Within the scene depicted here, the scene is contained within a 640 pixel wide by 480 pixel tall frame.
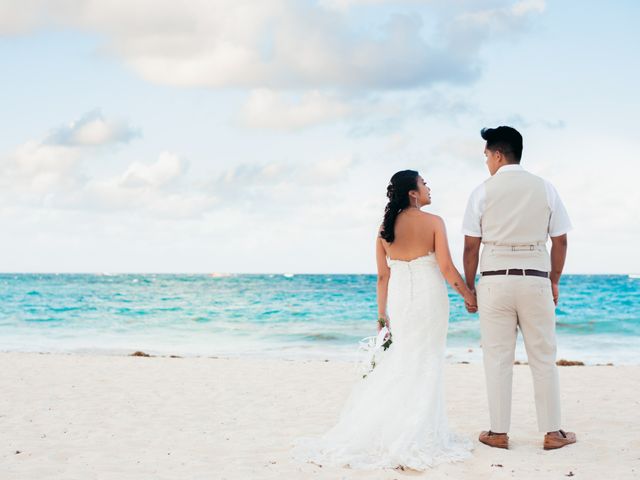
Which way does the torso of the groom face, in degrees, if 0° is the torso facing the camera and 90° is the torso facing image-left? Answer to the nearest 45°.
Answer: approximately 180°

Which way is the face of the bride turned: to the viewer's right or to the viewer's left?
to the viewer's right

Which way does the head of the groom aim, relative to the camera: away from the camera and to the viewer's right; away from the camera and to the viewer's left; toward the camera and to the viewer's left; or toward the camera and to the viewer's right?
away from the camera and to the viewer's left
